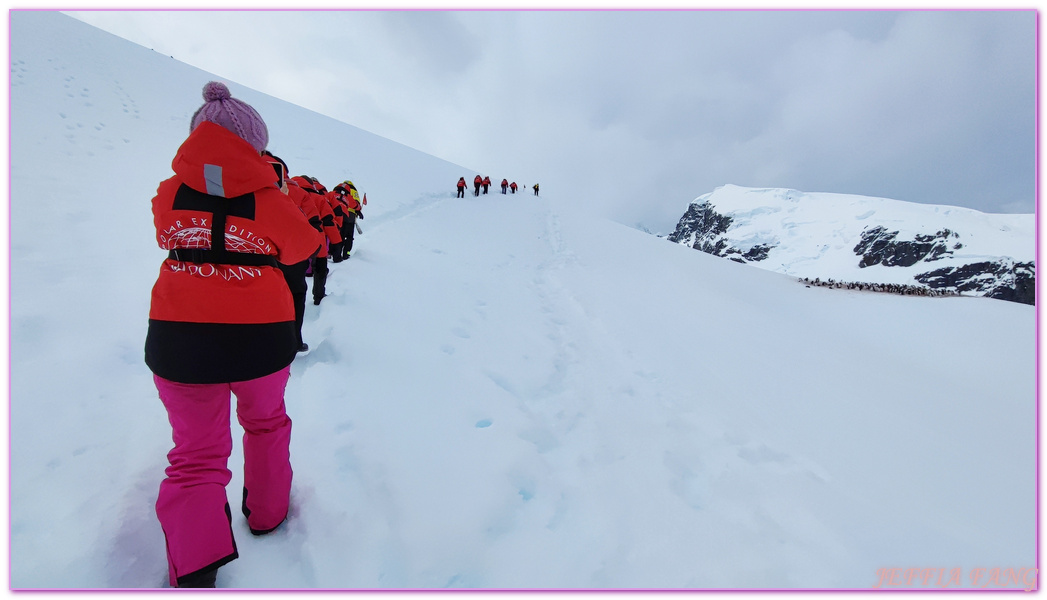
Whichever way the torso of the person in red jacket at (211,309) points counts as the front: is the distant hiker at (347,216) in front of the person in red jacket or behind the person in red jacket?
in front

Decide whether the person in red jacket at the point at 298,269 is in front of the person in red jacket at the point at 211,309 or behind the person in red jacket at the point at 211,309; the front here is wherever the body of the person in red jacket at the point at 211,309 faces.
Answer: in front

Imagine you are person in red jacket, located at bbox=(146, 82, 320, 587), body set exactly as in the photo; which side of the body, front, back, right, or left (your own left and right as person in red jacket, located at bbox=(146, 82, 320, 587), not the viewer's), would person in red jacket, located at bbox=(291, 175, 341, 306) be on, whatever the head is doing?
front

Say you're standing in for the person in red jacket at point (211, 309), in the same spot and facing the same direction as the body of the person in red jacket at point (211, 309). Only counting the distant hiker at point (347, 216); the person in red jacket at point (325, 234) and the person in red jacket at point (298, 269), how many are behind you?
0

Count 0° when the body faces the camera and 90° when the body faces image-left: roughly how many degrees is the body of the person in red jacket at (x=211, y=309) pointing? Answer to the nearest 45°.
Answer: approximately 180°
